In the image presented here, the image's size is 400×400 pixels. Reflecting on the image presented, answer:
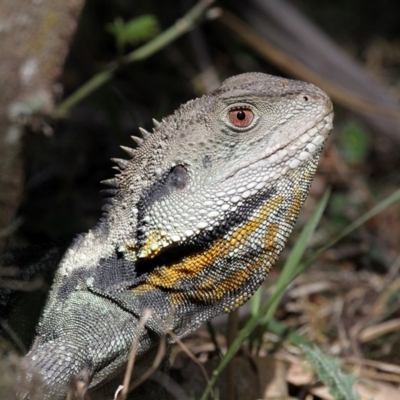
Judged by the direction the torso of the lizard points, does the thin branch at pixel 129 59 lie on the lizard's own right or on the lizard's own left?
on the lizard's own left

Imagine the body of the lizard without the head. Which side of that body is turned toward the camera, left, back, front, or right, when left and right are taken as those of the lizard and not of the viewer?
right

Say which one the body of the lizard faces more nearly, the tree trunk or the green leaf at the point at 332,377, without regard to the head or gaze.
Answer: the green leaf

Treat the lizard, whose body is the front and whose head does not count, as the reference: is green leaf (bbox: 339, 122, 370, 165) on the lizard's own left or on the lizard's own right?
on the lizard's own left

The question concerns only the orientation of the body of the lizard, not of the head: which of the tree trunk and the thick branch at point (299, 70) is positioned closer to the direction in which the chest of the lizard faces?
the thick branch

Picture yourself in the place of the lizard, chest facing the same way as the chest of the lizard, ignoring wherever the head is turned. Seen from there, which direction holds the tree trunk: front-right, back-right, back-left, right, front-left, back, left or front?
back

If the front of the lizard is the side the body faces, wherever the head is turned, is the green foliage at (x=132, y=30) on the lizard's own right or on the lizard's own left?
on the lizard's own left

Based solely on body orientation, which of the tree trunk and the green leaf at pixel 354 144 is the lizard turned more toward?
the green leaf

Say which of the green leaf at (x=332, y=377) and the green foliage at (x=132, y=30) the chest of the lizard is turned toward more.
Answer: the green leaf
